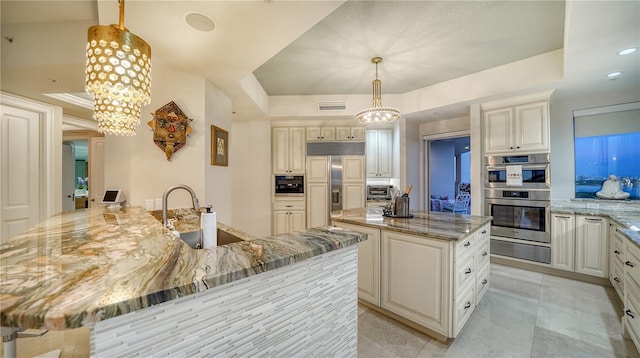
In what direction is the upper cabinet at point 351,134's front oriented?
toward the camera

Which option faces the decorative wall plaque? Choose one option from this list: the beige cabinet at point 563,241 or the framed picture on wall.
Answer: the beige cabinet

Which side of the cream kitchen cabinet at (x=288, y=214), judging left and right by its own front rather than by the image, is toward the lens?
front

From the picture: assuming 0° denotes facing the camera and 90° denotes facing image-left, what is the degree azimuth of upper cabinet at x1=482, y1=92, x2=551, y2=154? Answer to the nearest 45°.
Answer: approximately 45°

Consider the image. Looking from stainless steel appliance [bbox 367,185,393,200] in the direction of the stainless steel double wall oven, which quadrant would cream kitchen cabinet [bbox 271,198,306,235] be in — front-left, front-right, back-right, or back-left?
back-right

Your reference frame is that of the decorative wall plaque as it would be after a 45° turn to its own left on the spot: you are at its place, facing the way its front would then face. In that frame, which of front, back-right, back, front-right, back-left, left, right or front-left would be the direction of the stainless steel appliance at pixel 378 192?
front-left

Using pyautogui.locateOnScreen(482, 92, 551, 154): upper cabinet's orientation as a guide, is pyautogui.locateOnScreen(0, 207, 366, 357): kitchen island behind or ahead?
ahead

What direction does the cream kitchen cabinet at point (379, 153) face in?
toward the camera

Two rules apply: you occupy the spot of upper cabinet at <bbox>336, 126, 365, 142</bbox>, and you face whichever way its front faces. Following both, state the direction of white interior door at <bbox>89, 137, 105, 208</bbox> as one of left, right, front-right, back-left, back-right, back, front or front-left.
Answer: right
